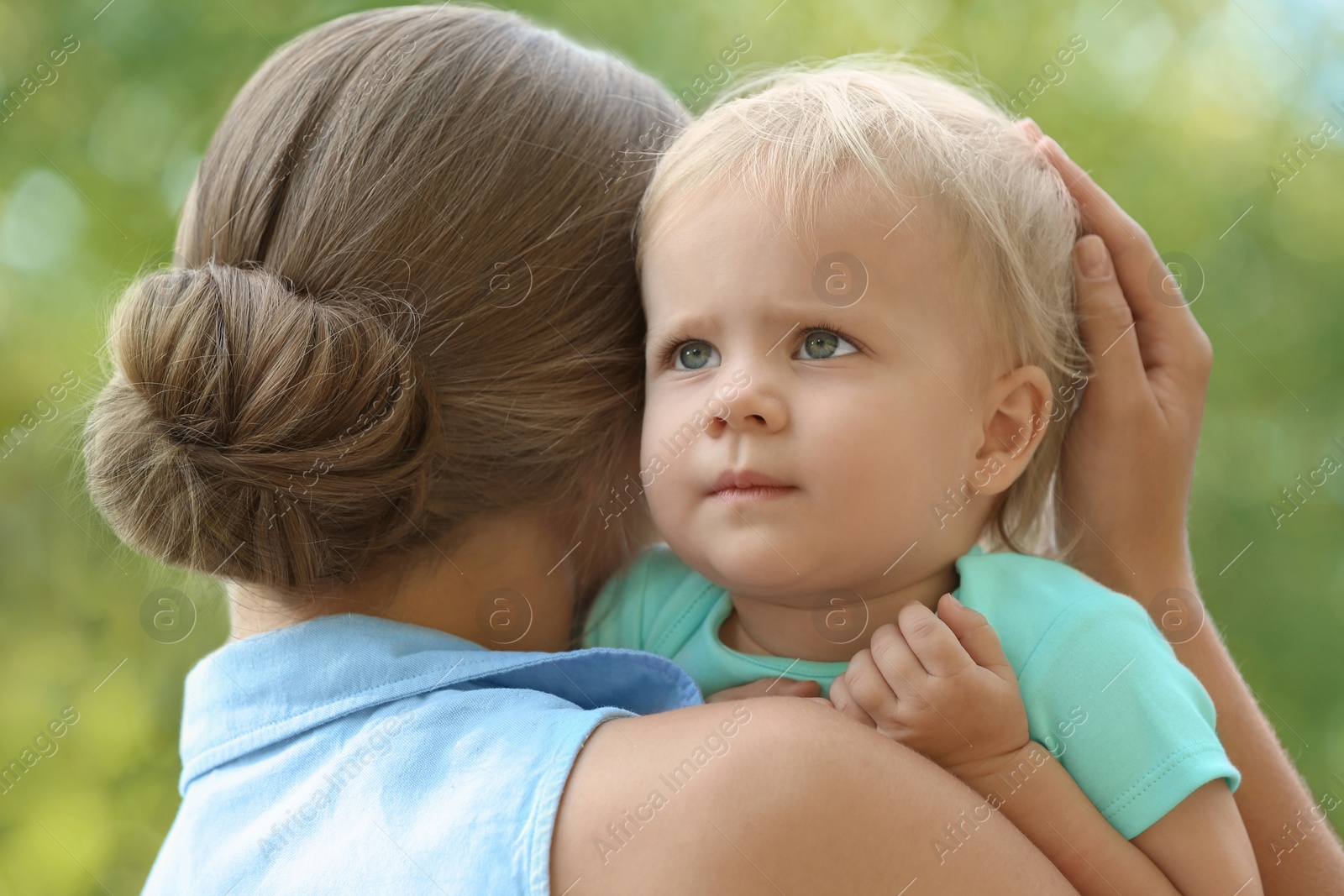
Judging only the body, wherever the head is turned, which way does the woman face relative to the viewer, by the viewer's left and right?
facing away from the viewer and to the right of the viewer

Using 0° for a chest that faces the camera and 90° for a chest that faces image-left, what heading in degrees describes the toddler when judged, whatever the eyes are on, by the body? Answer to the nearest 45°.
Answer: approximately 45°

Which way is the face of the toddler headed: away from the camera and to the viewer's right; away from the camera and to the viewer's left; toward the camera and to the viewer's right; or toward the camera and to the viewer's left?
toward the camera and to the viewer's left
